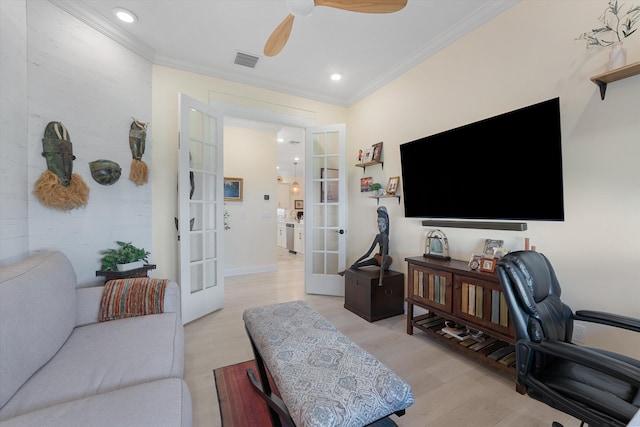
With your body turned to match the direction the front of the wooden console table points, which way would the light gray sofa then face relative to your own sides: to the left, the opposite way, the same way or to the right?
the opposite way

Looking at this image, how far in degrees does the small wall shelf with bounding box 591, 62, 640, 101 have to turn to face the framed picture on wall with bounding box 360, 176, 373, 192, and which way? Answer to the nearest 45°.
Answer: approximately 45° to its right

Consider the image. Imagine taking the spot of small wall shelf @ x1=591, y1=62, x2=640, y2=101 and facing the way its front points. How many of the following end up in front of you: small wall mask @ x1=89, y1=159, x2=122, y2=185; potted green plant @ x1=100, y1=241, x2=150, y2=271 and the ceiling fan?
3

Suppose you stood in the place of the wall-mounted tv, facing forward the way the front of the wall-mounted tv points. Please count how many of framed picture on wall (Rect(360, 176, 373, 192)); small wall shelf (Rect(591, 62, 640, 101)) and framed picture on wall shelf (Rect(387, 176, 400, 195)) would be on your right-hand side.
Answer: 2

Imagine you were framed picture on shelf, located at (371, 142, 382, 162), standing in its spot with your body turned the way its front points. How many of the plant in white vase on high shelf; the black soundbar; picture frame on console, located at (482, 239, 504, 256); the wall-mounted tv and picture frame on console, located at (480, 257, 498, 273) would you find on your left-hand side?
5

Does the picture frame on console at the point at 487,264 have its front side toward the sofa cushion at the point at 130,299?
yes

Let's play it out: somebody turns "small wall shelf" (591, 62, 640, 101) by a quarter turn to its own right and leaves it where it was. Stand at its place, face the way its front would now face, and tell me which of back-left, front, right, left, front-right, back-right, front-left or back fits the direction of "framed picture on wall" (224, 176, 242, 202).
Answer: front-left

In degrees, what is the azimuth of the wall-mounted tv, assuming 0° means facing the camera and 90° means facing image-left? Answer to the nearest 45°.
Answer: approximately 45°

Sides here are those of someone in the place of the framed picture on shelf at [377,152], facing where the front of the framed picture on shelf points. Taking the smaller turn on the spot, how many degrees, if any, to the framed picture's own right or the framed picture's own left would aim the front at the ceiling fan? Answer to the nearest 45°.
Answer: approximately 45° to the framed picture's own left

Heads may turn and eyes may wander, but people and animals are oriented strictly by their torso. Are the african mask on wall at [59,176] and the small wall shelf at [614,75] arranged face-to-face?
yes

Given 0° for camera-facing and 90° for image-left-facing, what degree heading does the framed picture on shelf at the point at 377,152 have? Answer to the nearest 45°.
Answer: approximately 45°

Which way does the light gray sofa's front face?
to the viewer's right

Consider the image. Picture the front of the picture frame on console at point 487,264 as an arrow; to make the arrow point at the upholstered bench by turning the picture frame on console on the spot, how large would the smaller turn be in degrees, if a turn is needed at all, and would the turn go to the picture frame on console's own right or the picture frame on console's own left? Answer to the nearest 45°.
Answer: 0° — it already faces it

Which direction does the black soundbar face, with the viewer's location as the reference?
facing the viewer and to the left of the viewer

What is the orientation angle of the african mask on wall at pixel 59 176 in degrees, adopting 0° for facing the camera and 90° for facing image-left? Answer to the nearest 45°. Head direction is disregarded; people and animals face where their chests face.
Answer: approximately 315°
